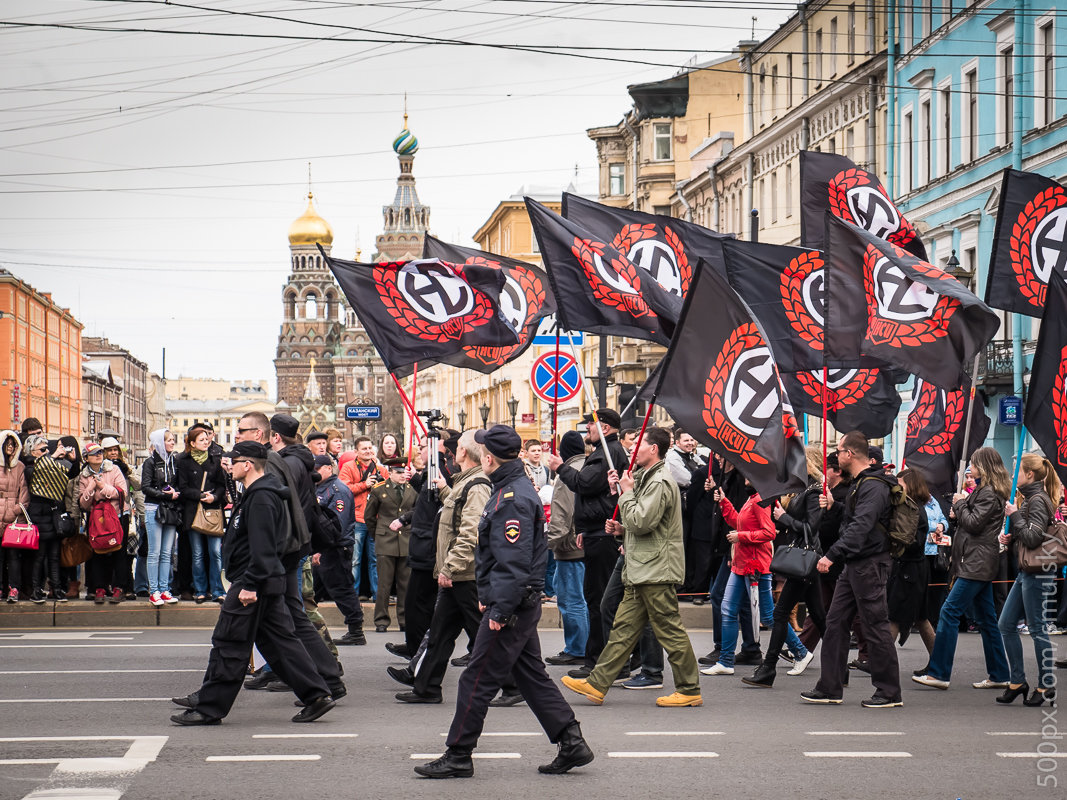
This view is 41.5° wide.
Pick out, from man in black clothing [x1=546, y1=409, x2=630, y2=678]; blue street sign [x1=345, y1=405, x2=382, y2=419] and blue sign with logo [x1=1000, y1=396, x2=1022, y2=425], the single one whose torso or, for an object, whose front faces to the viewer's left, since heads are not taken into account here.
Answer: the man in black clothing

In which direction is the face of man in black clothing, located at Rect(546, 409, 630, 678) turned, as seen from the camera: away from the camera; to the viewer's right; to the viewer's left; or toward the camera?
to the viewer's left

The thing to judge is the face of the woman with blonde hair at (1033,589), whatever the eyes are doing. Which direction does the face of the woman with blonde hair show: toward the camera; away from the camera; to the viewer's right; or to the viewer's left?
to the viewer's left

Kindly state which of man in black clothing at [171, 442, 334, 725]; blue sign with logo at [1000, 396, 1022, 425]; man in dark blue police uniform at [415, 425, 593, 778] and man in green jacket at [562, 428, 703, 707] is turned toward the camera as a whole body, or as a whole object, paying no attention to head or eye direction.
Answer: the blue sign with logo

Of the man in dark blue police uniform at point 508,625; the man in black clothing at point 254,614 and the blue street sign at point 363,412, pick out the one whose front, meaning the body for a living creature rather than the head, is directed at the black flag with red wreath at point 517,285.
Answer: the blue street sign

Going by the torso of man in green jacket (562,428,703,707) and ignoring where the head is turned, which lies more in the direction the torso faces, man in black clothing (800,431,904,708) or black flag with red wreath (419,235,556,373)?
the black flag with red wreath

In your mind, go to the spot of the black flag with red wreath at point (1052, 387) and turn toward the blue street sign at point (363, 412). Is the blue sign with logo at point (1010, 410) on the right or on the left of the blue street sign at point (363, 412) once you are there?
right

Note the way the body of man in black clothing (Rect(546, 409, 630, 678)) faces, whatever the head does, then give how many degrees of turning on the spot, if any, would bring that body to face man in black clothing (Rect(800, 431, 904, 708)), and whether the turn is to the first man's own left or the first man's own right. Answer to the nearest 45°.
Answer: approximately 135° to the first man's own left

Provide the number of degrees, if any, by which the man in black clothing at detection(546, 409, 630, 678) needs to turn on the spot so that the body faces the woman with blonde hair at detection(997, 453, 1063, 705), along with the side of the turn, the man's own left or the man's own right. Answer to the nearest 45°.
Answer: approximately 180°

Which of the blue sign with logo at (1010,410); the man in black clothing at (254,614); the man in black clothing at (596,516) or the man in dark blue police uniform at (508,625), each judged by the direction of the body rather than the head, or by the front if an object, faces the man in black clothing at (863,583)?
the blue sign with logo

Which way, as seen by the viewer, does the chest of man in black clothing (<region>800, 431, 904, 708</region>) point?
to the viewer's left

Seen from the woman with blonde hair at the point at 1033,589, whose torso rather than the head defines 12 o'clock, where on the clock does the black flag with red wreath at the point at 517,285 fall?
The black flag with red wreath is roughly at 1 o'clock from the woman with blonde hair.

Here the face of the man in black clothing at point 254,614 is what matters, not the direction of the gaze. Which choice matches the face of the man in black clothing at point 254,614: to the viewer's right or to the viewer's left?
to the viewer's left

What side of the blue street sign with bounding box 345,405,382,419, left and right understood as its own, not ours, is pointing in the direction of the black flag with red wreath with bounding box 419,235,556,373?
front

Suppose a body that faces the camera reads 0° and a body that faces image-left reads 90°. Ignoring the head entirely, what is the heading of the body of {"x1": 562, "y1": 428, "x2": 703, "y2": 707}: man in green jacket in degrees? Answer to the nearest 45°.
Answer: approximately 90°

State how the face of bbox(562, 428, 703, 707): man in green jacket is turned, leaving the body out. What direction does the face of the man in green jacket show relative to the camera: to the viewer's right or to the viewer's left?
to the viewer's left

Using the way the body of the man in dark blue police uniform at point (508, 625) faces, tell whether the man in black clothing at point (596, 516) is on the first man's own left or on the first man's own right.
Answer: on the first man's own right

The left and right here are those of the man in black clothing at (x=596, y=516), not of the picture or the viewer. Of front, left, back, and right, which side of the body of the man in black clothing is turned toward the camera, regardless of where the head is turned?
left
